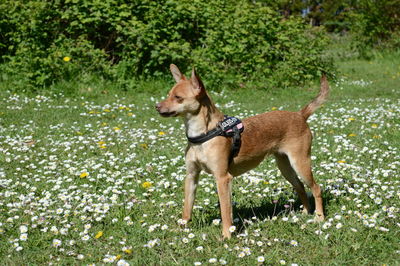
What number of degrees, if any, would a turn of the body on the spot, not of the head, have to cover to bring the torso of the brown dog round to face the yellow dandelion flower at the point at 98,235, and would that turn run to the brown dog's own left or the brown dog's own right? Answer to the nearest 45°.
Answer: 0° — it already faces it

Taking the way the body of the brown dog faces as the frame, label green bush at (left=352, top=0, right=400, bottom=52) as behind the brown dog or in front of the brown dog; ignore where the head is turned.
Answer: behind

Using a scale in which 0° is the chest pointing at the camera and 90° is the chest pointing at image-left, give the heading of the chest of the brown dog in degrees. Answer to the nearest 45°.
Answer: approximately 45°

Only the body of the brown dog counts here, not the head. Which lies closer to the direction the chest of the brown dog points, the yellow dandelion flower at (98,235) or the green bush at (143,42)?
the yellow dandelion flower

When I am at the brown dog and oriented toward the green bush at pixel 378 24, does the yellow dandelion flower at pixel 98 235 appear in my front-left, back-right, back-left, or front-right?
back-left

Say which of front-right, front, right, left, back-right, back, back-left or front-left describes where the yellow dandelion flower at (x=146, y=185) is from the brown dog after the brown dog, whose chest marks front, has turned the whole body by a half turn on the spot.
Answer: left
